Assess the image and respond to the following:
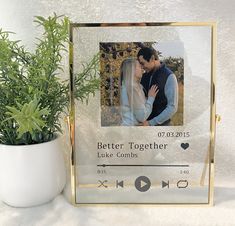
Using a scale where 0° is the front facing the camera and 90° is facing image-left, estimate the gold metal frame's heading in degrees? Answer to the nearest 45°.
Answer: approximately 0°
